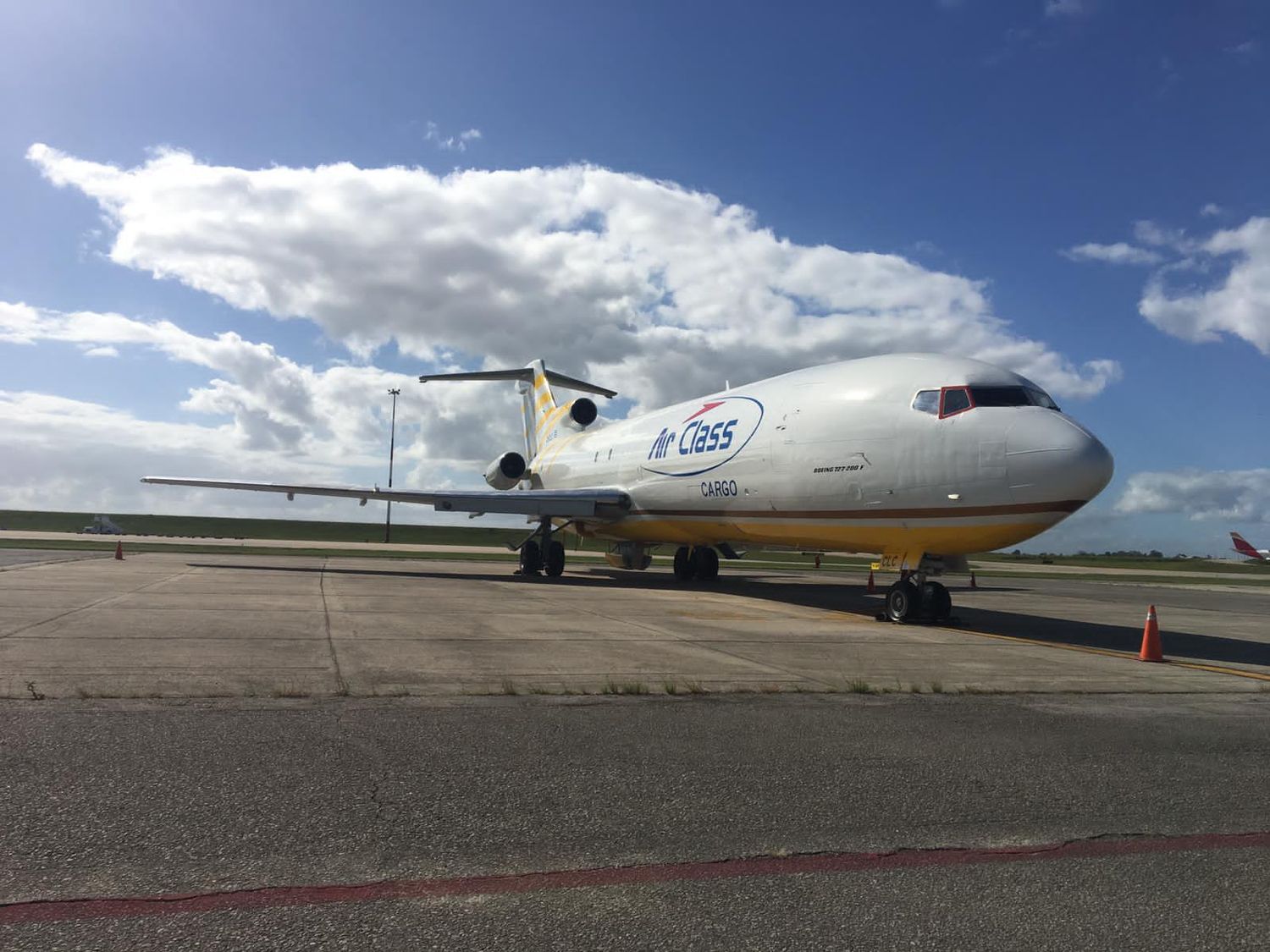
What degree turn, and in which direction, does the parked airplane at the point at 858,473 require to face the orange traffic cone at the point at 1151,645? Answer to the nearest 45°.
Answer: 0° — it already faces it

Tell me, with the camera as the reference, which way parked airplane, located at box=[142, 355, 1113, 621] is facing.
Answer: facing the viewer and to the right of the viewer
